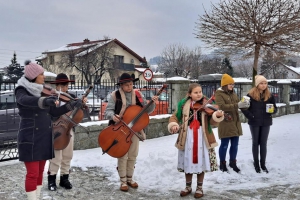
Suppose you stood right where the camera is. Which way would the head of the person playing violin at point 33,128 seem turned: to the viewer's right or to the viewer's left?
to the viewer's right

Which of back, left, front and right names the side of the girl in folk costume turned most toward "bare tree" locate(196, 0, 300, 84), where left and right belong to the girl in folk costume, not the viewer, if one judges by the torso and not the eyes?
back

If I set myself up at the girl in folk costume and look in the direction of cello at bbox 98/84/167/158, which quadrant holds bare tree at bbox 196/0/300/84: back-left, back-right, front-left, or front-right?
back-right

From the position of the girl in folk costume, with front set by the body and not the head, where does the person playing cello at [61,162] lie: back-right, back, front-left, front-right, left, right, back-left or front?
right

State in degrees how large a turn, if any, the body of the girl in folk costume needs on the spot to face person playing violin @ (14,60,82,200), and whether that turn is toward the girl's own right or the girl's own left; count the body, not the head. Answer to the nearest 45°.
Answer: approximately 45° to the girl's own right

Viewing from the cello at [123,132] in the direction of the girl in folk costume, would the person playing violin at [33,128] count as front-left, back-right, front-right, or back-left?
back-right

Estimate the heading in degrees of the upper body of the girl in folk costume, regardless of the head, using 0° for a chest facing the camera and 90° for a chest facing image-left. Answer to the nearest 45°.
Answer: approximately 0°

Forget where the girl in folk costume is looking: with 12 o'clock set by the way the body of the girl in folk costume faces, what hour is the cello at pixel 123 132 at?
The cello is roughly at 3 o'clock from the girl in folk costume.

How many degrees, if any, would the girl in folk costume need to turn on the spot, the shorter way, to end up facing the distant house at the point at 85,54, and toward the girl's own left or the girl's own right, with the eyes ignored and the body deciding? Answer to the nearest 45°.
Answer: approximately 180°

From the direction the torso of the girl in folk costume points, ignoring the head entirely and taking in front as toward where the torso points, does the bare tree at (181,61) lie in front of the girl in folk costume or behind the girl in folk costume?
behind
